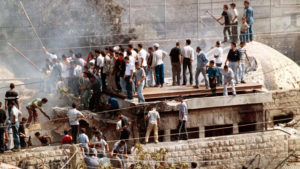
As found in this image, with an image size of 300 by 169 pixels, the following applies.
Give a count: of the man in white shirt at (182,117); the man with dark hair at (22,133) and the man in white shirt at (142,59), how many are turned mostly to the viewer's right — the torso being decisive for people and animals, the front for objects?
1

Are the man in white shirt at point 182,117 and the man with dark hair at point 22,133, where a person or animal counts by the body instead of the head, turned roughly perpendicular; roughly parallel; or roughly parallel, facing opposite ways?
roughly parallel, facing opposite ways

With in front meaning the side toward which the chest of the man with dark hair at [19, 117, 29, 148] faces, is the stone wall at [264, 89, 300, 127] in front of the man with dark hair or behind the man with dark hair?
in front

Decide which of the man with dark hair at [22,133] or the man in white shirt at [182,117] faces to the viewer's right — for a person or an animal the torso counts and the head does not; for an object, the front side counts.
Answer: the man with dark hair

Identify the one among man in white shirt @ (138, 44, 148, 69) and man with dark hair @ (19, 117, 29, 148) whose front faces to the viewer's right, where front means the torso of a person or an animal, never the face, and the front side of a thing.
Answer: the man with dark hair

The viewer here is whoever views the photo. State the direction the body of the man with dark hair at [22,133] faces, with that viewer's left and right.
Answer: facing to the right of the viewer
